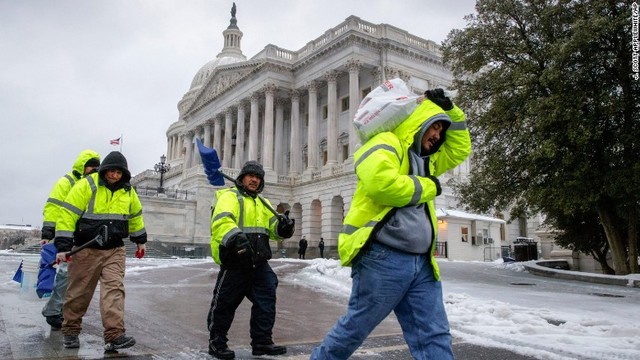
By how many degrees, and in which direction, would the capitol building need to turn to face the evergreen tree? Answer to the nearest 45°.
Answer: approximately 45° to its left

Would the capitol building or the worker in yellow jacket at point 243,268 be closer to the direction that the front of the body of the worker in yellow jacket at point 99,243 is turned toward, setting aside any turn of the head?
the worker in yellow jacket

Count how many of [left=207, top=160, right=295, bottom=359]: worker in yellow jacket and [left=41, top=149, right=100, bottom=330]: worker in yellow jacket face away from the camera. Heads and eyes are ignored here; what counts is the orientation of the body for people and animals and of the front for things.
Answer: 0

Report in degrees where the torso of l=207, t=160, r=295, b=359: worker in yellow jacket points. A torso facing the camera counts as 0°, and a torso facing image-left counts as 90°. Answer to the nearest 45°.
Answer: approximately 315°

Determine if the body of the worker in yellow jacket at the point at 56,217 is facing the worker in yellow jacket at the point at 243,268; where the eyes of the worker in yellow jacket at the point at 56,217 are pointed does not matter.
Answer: yes

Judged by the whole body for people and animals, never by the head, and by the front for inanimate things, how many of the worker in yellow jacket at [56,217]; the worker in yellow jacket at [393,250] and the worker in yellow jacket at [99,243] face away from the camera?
0

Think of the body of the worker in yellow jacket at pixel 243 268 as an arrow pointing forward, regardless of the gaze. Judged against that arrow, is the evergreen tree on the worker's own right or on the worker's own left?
on the worker's own left

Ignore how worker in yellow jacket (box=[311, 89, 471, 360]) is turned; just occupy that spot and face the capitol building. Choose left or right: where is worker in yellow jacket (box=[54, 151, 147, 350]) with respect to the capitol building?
left

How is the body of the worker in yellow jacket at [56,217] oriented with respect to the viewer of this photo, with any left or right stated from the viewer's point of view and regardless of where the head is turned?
facing the viewer and to the right of the viewer

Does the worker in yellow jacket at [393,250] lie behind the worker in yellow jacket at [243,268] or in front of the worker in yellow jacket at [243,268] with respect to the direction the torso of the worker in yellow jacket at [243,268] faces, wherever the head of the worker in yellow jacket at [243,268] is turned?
in front
